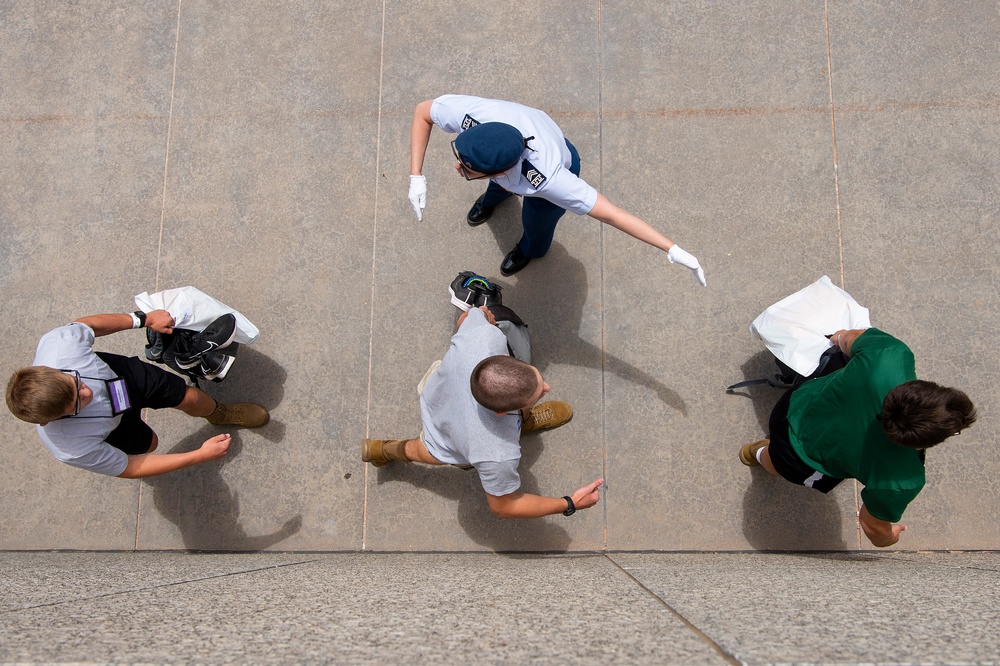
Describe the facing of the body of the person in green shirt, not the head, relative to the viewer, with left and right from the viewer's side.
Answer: facing to the right of the viewer

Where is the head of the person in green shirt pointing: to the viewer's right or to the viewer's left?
to the viewer's right
